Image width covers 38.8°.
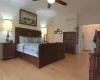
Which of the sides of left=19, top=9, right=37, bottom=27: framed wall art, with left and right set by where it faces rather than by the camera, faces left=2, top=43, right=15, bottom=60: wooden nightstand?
right

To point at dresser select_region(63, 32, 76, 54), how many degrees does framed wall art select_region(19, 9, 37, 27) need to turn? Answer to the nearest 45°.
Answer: approximately 45° to its left

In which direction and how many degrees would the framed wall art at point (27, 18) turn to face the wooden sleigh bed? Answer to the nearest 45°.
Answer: approximately 45° to its right

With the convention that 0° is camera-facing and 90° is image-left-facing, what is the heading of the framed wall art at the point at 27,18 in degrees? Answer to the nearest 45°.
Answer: approximately 315°

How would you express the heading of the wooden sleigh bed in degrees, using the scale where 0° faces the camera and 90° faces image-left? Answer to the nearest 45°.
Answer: approximately 315°

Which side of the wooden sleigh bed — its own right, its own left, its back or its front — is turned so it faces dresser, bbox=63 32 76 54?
left
